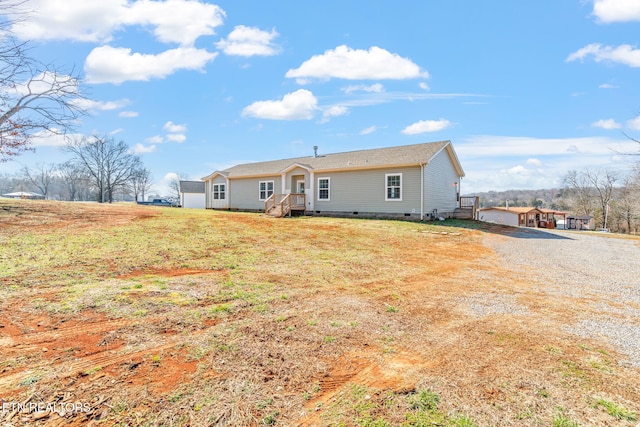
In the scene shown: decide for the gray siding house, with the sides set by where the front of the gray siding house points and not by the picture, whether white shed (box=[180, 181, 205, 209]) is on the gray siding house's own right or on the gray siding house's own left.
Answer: on the gray siding house's own right

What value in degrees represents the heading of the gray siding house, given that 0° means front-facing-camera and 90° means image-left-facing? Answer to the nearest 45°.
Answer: approximately 45°
